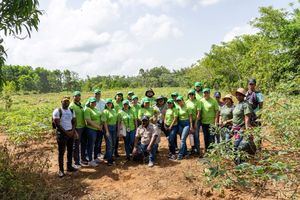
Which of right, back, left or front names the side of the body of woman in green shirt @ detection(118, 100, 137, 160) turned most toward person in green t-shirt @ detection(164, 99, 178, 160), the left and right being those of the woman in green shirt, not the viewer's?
left

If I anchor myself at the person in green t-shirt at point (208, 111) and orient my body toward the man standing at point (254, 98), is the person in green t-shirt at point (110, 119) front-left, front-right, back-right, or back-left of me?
back-right

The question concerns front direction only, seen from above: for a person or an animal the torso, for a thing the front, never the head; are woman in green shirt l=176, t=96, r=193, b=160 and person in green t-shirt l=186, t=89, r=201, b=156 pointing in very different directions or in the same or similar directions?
same or similar directions

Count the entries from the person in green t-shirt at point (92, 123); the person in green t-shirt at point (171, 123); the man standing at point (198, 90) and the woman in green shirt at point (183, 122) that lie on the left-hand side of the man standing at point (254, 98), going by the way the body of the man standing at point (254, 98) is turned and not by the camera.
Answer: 0

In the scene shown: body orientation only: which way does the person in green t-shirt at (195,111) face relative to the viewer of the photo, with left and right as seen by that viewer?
facing the viewer and to the left of the viewer

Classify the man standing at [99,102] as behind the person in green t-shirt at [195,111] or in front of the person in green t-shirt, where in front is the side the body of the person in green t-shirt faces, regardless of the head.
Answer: in front

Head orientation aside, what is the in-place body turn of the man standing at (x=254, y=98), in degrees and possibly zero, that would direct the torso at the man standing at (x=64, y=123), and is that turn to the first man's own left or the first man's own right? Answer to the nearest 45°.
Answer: approximately 45° to the first man's own right

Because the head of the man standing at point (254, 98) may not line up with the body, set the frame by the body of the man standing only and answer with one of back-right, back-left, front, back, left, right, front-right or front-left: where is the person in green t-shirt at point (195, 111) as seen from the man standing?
right

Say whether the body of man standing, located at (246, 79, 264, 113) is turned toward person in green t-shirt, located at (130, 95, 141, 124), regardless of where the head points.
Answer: no

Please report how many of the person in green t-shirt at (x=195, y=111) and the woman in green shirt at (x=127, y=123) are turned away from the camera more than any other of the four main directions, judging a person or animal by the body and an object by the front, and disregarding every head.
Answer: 0

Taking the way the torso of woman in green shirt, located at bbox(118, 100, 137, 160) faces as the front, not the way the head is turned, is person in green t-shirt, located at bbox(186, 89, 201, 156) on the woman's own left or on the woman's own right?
on the woman's own left

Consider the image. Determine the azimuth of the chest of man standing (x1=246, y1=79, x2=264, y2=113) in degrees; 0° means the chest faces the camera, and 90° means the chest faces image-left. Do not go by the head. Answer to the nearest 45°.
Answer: approximately 45°

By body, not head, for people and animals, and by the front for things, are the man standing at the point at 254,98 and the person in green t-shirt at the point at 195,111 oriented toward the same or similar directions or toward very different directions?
same or similar directions

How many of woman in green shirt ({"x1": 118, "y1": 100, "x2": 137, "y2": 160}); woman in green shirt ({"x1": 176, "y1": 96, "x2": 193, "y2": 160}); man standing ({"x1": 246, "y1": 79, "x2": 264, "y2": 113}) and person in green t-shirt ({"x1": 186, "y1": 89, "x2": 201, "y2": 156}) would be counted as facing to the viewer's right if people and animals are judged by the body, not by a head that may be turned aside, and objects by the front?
0

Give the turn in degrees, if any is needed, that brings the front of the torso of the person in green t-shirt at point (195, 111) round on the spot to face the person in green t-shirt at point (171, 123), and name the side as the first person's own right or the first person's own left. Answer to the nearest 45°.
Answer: approximately 45° to the first person's own right

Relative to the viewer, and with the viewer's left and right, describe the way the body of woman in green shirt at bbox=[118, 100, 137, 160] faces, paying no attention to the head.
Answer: facing the viewer

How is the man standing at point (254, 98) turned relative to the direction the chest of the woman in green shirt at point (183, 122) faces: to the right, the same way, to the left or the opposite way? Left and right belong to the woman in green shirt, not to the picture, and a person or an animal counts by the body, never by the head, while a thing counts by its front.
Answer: the same way

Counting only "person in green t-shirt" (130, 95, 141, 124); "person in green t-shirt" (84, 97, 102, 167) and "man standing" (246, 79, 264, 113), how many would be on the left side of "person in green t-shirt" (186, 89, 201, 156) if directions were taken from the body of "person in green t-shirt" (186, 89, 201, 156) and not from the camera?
1
